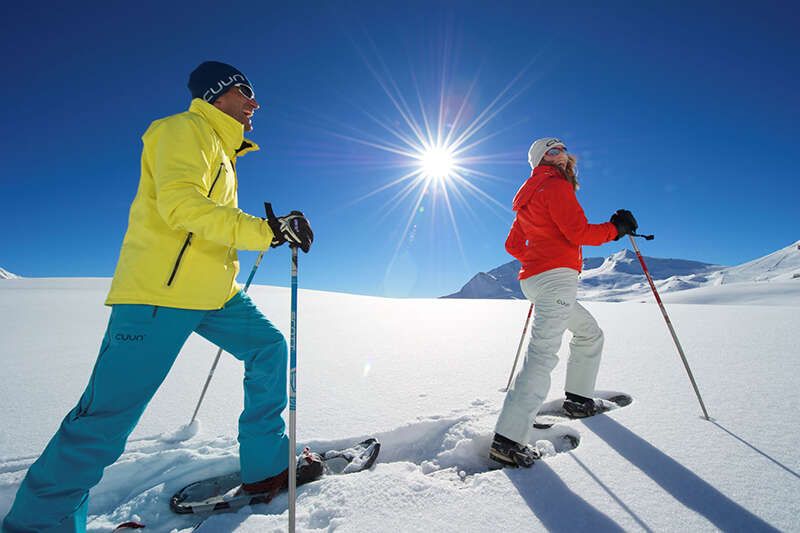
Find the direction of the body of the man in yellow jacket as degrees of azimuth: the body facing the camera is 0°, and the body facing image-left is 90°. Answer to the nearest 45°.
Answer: approximately 270°

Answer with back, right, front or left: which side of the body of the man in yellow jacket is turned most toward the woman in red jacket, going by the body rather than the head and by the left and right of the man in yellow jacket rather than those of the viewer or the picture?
front

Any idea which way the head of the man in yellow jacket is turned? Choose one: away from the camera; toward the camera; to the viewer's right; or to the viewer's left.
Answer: to the viewer's right
